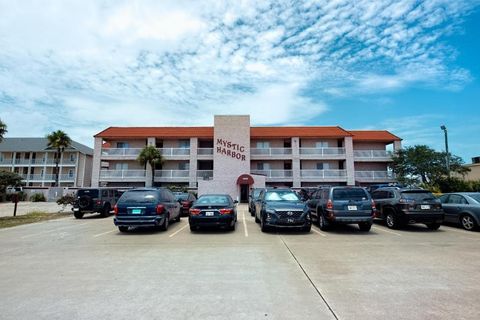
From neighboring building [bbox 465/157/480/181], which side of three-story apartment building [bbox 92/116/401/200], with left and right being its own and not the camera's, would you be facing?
left

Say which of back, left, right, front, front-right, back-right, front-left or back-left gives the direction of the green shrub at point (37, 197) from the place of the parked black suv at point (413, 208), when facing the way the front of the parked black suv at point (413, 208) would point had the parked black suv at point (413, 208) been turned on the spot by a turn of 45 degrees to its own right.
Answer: left

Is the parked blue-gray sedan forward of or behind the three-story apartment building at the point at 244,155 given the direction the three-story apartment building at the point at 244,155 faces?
forward

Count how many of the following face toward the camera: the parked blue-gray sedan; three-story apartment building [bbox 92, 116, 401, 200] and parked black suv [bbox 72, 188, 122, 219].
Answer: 1

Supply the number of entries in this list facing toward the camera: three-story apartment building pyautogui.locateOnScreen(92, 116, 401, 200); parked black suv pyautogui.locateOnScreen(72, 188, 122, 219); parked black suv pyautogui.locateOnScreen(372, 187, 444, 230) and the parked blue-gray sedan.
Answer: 1

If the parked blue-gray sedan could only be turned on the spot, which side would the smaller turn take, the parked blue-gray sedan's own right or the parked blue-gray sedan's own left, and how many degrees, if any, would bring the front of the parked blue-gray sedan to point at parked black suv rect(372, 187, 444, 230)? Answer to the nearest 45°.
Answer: approximately 90° to the parked blue-gray sedan's own left

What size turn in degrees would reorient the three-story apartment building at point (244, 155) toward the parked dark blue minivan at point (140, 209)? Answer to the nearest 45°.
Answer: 0° — it already faces it

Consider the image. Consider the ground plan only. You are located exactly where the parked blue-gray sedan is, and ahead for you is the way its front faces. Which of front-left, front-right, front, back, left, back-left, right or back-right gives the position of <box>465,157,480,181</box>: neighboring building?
front-right

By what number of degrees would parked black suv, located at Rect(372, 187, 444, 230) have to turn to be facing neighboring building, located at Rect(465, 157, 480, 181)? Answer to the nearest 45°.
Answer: approximately 45° to its right

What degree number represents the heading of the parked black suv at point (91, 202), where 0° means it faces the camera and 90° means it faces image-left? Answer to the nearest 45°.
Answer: approximately 225°

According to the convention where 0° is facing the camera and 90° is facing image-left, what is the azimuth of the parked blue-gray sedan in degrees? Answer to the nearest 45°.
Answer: approximately 135°

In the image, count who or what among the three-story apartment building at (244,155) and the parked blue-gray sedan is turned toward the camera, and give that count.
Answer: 1

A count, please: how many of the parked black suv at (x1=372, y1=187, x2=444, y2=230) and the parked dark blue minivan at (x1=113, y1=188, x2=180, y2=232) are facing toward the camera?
0

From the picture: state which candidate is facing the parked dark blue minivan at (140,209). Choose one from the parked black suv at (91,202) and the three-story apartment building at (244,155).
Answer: the three-story apartment building

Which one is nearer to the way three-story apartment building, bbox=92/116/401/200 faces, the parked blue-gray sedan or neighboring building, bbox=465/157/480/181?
the parked blue-gray sedan
